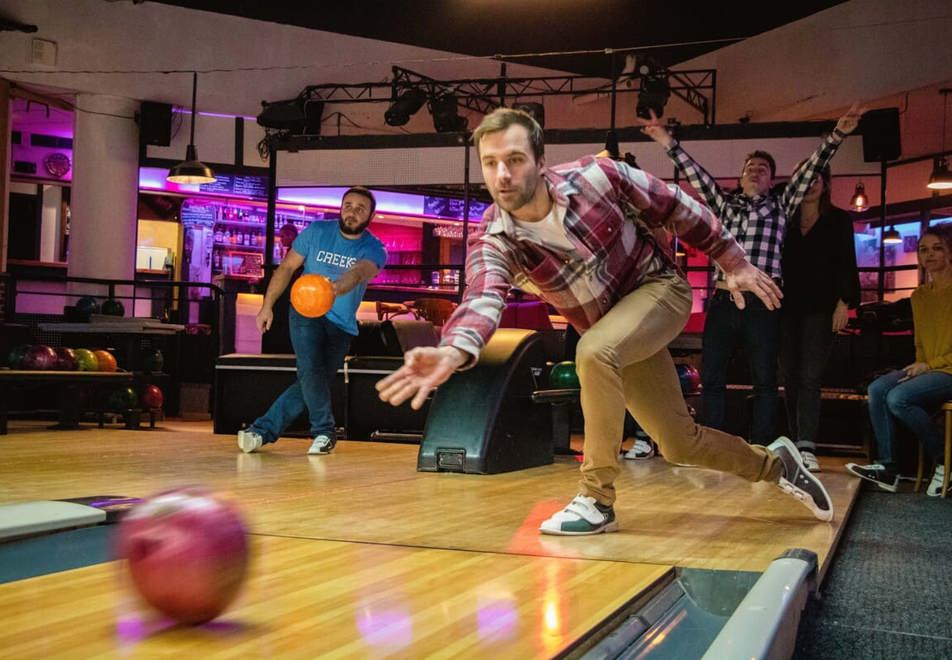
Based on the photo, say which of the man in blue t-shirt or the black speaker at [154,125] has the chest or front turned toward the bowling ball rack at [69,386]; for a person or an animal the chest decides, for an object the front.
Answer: the black speaker

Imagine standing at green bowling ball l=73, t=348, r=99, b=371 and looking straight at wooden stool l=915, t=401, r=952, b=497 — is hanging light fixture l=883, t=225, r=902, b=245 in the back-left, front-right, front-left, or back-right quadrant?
front-left

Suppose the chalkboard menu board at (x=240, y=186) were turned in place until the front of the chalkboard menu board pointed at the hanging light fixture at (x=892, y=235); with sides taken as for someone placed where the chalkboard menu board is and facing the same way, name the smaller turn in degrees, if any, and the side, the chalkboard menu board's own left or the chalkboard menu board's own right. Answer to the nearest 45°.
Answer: approximately 90° to the chalkboard menu board's own left

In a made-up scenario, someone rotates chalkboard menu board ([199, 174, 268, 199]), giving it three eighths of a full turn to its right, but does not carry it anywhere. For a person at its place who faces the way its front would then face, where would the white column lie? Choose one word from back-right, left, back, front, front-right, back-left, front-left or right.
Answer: left

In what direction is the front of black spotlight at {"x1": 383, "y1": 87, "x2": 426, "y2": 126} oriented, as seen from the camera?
facing the viewer and to the left of the viewer

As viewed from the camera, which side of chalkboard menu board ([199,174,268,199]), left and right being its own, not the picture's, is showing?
front

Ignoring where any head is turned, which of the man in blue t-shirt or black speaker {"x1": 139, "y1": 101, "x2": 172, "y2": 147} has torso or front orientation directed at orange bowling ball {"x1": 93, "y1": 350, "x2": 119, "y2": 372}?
the black speaker

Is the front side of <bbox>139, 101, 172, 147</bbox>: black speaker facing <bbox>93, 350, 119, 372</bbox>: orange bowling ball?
yes

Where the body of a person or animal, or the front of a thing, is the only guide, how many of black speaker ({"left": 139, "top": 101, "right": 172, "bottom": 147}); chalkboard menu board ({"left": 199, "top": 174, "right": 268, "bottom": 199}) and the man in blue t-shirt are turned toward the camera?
3

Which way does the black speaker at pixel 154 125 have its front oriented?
toward the camera
